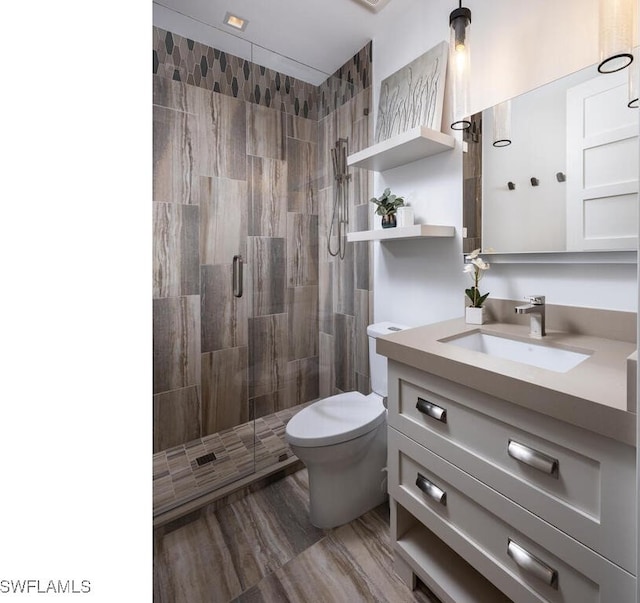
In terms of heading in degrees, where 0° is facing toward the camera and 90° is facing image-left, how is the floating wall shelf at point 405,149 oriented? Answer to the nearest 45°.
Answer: approximately 45°

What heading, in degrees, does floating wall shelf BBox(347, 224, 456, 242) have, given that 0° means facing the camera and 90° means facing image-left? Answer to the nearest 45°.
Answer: approximately 45°

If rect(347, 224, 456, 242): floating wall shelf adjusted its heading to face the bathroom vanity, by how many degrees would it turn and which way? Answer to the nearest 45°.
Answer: approximately 45° to its left
